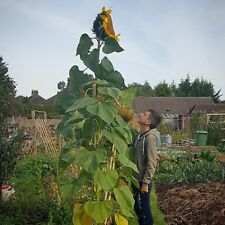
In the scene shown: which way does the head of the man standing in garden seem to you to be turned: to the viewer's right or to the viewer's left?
to the viewer's left

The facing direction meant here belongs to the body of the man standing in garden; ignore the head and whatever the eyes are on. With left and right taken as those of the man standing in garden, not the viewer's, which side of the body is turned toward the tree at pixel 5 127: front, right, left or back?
front

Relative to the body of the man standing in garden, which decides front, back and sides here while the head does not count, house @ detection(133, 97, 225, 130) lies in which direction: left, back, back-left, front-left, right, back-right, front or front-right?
right

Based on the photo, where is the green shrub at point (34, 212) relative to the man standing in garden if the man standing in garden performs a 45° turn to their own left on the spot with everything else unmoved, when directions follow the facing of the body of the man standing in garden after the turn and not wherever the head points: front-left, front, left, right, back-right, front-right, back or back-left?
front-right

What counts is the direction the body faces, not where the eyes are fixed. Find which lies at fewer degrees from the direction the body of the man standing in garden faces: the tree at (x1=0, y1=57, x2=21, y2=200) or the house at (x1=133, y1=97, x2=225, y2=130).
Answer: the tree

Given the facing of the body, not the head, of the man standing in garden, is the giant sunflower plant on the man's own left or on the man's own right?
on the man's own left

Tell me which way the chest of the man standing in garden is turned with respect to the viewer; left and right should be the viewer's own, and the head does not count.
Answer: facing to the left of the viewer
